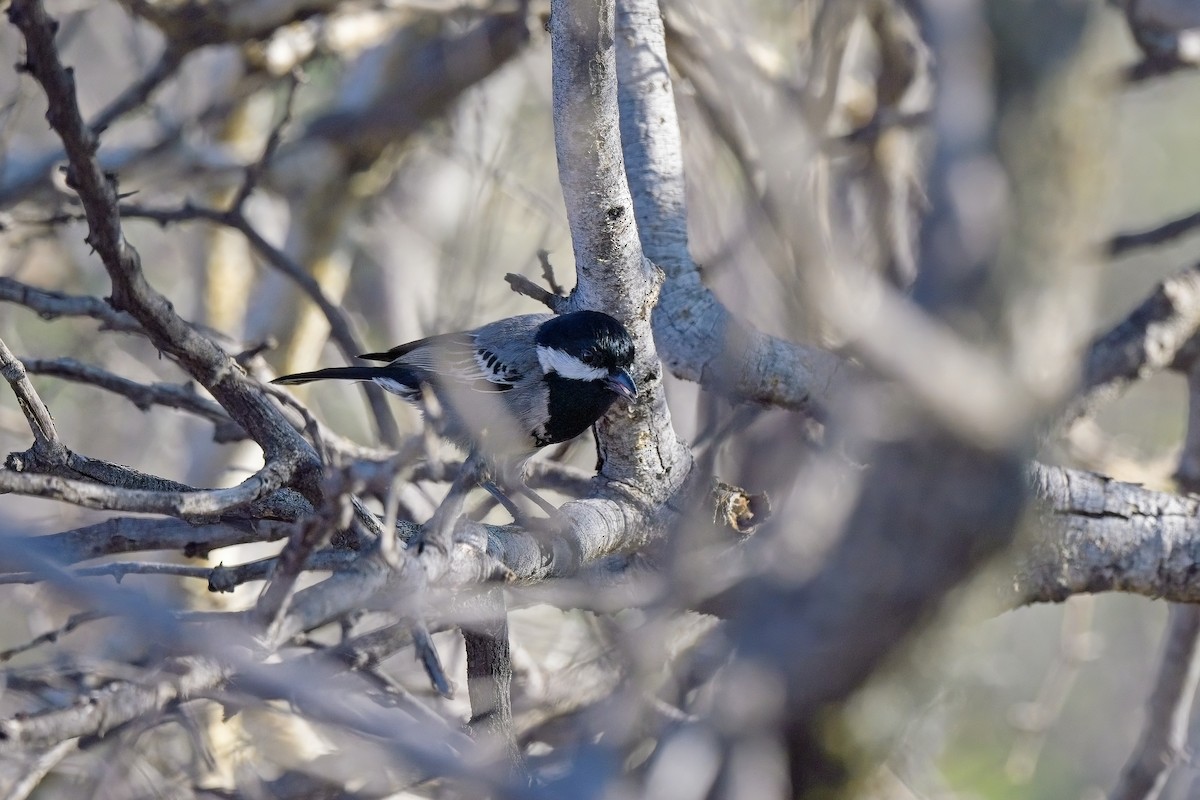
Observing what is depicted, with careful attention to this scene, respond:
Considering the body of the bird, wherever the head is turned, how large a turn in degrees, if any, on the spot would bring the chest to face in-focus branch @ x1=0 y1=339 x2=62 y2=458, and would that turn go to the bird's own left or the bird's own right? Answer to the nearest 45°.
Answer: approximately 135° to the bird's own right

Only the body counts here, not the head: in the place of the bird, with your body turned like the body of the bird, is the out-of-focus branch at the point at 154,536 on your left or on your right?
on your right

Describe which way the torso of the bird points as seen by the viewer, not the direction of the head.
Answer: to the viewer's right
